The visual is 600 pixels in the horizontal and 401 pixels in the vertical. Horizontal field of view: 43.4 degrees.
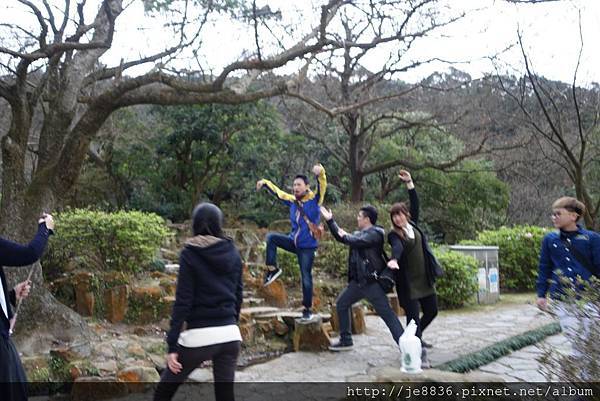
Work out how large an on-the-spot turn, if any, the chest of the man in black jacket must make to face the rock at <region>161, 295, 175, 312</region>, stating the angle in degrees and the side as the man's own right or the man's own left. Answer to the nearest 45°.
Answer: approximately 45° to the man's own right

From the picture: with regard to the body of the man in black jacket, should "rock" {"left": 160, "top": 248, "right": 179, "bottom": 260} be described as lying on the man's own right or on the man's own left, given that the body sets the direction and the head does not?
on the man's own right

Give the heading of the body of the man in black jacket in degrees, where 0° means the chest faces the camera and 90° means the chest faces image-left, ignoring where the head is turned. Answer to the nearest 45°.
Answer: approximately 90°

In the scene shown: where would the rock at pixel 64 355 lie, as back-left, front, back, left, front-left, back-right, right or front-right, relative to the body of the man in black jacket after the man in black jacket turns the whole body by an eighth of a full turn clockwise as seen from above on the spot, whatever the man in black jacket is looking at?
front-left

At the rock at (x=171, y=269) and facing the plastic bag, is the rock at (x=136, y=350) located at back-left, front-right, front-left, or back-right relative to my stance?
front-right

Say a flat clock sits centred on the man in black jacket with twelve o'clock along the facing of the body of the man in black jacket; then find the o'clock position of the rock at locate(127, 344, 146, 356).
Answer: The rock is roughly at 12 o'clock from the man in black jacket.

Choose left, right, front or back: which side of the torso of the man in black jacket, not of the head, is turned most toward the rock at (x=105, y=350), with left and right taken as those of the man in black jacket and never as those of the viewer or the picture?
front

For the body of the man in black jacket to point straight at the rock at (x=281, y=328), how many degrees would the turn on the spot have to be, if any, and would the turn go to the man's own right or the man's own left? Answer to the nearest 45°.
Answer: approximately 45° to the man's own right

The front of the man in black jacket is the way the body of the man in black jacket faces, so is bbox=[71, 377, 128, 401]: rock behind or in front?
in front

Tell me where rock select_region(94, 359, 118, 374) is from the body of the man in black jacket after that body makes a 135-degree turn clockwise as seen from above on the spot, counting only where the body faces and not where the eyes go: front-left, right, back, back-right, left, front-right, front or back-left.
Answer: back-left

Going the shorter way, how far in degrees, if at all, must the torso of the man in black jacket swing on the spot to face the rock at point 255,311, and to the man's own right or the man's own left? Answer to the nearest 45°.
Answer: approximately 45° to the man's own right

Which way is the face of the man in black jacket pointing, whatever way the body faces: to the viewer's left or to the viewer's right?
to the viewer's left

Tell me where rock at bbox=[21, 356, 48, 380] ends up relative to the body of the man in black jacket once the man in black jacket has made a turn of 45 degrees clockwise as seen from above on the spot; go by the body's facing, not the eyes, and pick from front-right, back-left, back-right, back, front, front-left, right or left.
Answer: front-left
